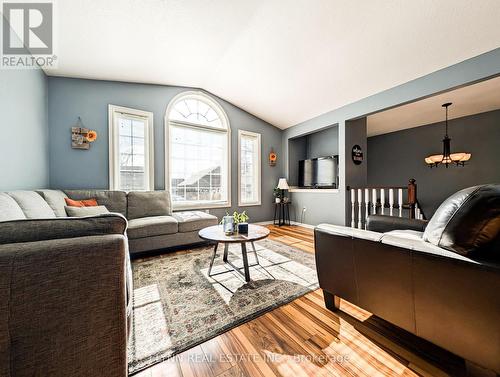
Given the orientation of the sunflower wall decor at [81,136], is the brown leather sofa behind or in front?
in front

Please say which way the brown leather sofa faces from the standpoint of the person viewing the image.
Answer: facing away from the viewer and to the left of the viewer

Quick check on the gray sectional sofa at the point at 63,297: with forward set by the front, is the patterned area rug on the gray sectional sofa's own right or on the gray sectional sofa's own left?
on the gray sectional sofa's own left

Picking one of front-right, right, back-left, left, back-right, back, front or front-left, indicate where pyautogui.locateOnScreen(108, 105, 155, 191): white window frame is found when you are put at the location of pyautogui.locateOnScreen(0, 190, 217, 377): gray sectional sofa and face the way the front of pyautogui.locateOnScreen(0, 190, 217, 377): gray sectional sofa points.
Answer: back-left

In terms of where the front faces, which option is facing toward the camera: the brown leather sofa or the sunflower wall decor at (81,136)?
the sunflower wall decor

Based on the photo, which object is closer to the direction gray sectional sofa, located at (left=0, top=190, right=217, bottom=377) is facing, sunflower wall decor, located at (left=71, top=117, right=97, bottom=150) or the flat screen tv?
the flat screen tv

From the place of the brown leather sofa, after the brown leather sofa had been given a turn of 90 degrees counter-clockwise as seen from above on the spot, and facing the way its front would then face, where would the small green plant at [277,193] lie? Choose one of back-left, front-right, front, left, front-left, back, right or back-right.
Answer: right

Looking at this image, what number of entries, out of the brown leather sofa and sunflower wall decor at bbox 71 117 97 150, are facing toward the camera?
1

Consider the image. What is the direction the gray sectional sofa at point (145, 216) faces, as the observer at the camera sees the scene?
facing the viewer and to the right of the viewer

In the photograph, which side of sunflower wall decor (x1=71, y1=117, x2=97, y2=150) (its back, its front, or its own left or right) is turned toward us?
front

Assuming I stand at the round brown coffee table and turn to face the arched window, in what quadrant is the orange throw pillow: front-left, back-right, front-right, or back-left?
front-left

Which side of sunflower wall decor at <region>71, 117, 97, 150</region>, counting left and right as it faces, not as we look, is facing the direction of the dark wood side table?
left

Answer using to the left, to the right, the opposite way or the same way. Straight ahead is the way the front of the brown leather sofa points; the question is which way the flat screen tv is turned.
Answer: to the left
